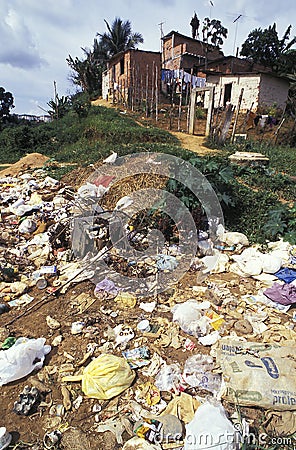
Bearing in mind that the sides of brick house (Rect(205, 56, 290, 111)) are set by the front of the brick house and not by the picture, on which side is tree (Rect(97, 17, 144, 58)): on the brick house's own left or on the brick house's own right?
on the brick house's own right

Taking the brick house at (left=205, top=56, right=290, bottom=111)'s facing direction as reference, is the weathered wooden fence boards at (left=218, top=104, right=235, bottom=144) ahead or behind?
ahead

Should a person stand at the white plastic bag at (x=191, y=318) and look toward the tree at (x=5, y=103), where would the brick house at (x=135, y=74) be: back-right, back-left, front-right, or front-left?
front-right

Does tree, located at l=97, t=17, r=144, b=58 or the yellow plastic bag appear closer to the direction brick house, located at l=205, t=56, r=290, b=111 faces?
the yellow plastic bag

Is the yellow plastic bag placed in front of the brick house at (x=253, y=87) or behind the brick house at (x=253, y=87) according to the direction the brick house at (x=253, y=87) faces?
in front

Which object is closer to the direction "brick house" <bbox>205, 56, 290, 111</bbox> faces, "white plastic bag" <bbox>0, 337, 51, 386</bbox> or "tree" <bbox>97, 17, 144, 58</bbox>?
the white plastic bag

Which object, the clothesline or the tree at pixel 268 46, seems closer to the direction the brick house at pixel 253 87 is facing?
the clothesline

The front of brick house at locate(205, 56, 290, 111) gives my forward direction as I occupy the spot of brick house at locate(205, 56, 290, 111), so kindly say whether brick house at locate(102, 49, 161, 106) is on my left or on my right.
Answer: on my right

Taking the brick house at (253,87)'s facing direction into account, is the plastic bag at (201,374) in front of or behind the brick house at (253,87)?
in front

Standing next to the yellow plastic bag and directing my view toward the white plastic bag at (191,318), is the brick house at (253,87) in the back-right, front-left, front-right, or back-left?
front-left

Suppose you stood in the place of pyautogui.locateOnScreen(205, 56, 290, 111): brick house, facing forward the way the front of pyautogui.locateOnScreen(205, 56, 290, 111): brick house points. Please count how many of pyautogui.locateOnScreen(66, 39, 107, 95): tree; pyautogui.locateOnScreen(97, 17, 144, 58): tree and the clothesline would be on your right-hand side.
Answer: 3

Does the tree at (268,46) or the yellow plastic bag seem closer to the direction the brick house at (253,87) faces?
the yellow plastic bag

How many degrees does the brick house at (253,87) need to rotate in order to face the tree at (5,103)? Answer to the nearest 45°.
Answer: approximately 45° to its right

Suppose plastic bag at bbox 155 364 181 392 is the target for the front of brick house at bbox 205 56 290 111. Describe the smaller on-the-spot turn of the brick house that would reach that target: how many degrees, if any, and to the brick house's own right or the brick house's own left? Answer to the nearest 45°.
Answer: approximately 45° to the brick house's own left

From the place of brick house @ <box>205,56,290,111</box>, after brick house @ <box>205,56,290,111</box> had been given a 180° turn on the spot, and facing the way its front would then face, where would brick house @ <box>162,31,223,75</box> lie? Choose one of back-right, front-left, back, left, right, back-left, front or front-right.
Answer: left

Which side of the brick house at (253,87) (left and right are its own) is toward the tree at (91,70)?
right

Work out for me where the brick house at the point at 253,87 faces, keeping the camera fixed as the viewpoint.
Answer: facing the viewer and to the left of the viewer
